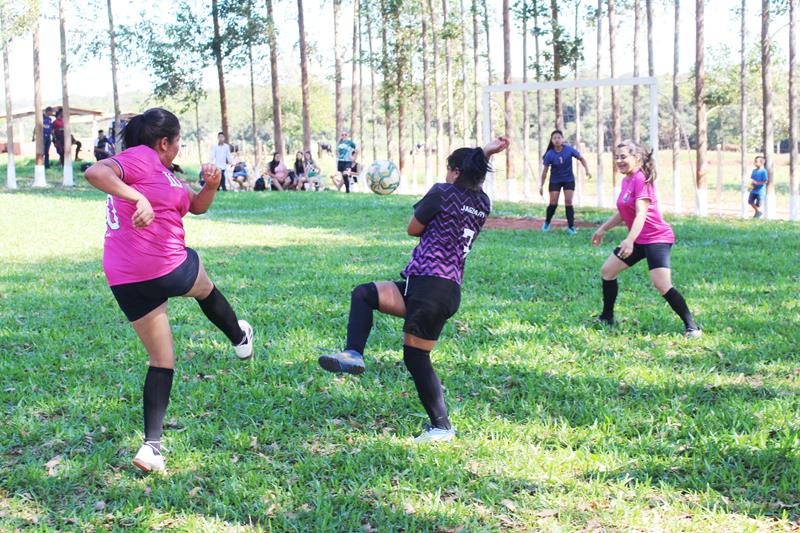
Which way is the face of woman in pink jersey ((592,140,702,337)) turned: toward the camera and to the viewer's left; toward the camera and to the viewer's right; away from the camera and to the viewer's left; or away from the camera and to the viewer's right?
toward the camera and to the viewer's left

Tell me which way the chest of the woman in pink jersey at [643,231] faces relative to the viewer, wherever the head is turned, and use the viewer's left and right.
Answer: facing the viewer and to the left of the viewer

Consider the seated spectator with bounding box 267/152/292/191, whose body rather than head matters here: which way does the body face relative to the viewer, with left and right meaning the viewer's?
facing the viewer

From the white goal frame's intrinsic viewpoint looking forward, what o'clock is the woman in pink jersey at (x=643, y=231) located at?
The woman in pink jersey is roughly at 12 o'clock from the white goal frame.

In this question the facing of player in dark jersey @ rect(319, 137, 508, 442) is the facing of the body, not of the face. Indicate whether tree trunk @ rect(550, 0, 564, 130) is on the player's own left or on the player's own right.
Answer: on the player's own right

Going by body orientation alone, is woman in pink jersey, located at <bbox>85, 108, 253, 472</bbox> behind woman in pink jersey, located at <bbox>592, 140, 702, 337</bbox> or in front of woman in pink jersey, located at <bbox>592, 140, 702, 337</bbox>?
in front

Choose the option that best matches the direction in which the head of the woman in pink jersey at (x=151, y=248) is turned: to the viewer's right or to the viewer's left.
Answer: to the viewer's right

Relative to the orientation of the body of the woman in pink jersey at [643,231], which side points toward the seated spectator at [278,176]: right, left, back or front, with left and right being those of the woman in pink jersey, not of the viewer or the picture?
right

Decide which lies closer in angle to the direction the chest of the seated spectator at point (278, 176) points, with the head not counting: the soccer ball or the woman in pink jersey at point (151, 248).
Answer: the woman in pink jersey

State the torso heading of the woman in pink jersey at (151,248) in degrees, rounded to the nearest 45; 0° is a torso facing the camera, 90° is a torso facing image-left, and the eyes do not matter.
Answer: approximately 270°

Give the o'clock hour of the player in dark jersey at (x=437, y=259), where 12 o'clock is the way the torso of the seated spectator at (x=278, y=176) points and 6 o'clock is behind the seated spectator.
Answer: The player in dark jersey is roughly at 12 o'clock from the seated spectator.
